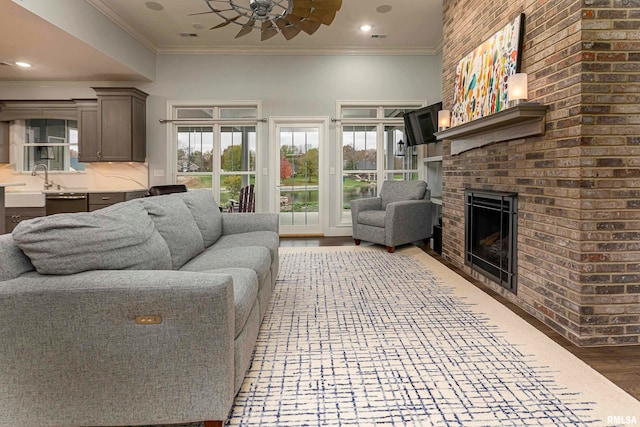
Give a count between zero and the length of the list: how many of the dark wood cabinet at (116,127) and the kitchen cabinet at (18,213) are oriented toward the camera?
2

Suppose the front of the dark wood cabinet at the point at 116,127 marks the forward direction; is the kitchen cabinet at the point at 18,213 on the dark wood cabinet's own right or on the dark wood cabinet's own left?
on the dark wood cabinet's own right

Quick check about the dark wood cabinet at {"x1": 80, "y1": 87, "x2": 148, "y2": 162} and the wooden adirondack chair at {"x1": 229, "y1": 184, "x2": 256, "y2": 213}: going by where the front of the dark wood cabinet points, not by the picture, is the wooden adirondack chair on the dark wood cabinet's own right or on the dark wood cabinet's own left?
on the dark wood cabinet's own left

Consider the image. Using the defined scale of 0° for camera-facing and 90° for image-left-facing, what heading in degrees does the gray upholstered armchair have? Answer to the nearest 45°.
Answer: approximately 45°

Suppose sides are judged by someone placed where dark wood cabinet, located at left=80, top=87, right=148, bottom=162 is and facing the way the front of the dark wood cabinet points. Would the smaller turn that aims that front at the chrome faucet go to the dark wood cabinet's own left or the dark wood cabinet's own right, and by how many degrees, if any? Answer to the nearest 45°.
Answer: approximately 135° to the dark wood cabinet's own right

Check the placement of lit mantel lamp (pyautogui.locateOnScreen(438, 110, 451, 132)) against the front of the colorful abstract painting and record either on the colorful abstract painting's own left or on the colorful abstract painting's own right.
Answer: on the colorful abstract painting's own right
